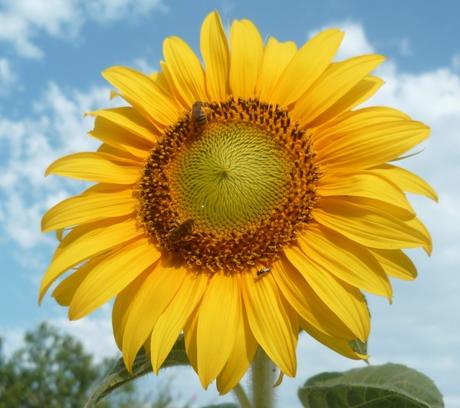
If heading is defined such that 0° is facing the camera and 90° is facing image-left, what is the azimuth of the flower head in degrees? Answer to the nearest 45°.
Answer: approximately 0°
